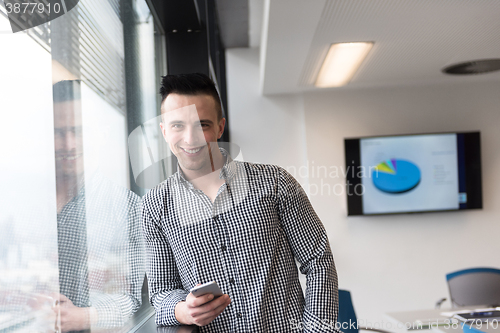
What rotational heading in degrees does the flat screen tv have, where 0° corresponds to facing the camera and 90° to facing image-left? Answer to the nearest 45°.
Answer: approximately 0°

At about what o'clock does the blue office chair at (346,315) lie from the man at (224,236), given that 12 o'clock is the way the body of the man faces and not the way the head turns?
The blue office chair is roughly at 7 o'clock from the man.

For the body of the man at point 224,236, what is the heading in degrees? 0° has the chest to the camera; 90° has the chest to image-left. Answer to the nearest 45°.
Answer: approximately 0°

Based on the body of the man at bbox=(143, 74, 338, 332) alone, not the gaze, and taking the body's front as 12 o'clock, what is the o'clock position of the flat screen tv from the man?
The flat screen tv is roughly at 7 o'clock from the man.

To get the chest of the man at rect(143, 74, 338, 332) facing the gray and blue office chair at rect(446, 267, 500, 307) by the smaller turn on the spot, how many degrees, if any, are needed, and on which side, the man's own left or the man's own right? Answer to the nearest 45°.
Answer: approximately 135° to the man's own left

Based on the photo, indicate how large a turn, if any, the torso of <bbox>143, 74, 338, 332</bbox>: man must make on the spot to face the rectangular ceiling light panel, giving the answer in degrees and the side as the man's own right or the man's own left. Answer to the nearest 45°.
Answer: approximately 135° to the man's own left

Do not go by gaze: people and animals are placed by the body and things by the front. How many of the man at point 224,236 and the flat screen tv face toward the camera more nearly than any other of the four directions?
2

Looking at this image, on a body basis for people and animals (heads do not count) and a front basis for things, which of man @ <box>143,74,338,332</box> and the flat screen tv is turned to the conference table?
the flat screen tv

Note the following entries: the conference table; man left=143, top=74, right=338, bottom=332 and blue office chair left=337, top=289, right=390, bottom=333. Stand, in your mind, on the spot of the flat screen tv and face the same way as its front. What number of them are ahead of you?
3

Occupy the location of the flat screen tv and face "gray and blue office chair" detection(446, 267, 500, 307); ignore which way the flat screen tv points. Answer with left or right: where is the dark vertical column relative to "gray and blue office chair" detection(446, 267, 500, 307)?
right

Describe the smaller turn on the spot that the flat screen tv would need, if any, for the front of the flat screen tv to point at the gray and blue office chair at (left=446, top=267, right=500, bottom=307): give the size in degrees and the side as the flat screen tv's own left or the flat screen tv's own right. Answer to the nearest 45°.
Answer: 0° — it already faces it
